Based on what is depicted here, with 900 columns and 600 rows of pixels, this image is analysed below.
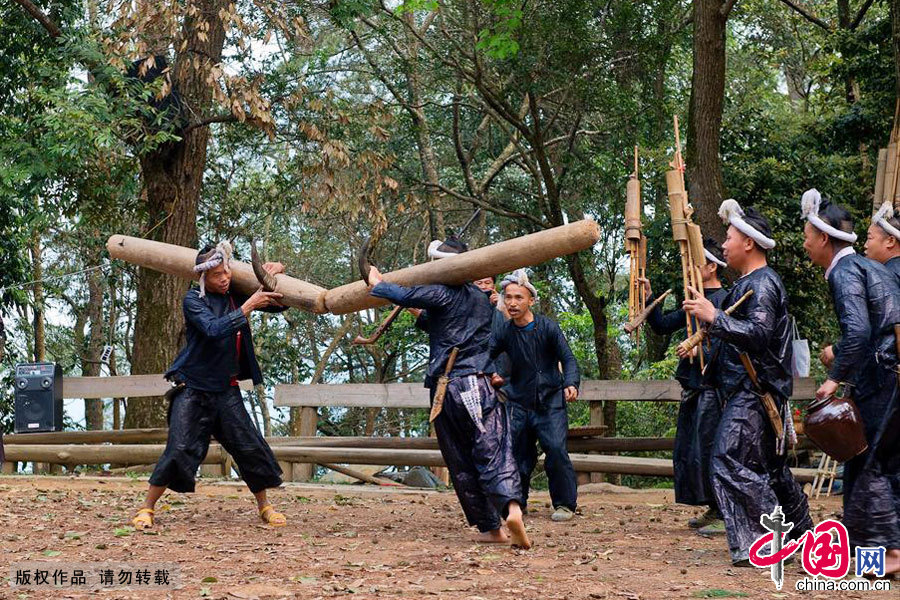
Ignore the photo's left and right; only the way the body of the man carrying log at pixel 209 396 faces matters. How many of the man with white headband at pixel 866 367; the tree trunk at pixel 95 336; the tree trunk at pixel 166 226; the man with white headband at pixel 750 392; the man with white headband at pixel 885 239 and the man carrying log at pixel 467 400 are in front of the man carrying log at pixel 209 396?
4

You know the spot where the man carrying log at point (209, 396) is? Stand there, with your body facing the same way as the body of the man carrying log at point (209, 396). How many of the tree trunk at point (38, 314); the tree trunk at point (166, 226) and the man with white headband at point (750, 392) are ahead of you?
1

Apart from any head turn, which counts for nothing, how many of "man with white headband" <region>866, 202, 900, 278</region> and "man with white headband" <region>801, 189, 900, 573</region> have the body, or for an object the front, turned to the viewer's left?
2

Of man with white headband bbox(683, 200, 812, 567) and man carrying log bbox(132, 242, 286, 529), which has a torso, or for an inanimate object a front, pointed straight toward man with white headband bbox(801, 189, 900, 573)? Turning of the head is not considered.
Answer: the man carrying log

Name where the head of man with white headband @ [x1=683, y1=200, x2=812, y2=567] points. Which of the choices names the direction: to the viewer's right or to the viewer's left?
to the viewer's left

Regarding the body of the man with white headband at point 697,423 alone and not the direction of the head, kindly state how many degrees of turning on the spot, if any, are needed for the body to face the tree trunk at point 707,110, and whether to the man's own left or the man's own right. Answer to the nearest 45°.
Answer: approximately 90° to the man's own right

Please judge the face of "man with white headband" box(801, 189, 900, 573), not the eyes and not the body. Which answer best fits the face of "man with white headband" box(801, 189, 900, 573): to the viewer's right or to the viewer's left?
to the viewer's left

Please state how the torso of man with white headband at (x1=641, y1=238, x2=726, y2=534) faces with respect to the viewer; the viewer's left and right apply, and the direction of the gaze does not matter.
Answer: facing to the left of the viewer

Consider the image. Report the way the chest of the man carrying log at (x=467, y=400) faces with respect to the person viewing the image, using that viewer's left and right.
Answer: facing away from the viewer and to the left of the viewer

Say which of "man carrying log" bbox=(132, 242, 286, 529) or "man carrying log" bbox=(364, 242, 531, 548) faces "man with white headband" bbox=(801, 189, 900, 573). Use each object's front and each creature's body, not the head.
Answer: "man carrying log" bbox=(132, 242, 286, 529)

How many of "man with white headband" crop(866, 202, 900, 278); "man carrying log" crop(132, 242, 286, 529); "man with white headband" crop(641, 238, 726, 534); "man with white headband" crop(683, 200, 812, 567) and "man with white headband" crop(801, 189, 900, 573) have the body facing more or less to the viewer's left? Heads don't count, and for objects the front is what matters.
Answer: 4

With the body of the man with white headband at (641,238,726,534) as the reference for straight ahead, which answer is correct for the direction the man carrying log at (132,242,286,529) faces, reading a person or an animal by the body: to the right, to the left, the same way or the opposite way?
the opposite way

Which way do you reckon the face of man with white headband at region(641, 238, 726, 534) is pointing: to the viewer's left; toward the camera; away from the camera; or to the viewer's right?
to the viewer's left

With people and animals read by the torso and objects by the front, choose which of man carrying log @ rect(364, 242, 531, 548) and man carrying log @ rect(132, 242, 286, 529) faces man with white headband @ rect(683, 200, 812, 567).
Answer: man carrying log @ rect(132, 242, 286, 529)

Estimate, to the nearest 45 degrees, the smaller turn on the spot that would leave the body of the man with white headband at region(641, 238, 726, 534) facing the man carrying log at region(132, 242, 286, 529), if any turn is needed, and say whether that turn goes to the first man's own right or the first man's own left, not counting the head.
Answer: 0° — they already face them

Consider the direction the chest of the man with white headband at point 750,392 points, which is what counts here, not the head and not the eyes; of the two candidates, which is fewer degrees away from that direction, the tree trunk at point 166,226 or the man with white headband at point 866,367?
the tree trunk

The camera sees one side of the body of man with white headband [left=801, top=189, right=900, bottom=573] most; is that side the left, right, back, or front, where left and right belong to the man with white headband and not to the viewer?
left

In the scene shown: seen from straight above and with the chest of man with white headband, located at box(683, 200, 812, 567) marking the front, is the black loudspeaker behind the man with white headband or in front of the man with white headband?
in front

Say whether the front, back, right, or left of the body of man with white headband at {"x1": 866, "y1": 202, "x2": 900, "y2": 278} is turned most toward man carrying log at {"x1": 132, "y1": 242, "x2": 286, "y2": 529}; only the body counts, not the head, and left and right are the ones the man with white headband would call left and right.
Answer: front

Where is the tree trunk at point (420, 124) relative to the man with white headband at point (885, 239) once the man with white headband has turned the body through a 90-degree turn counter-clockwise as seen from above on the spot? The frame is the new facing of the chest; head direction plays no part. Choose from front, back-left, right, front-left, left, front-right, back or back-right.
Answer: back-right
